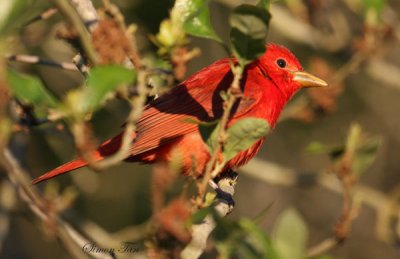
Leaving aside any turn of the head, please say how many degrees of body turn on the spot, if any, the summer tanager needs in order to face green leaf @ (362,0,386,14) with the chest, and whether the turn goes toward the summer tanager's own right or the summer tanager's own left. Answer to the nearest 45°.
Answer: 0° — it already faces it

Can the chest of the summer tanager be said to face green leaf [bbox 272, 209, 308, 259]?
no

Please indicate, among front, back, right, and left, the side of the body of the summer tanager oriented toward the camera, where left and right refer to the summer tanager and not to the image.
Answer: right

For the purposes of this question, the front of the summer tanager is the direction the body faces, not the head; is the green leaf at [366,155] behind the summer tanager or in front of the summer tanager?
in front

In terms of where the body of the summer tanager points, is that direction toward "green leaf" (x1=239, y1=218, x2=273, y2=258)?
no
